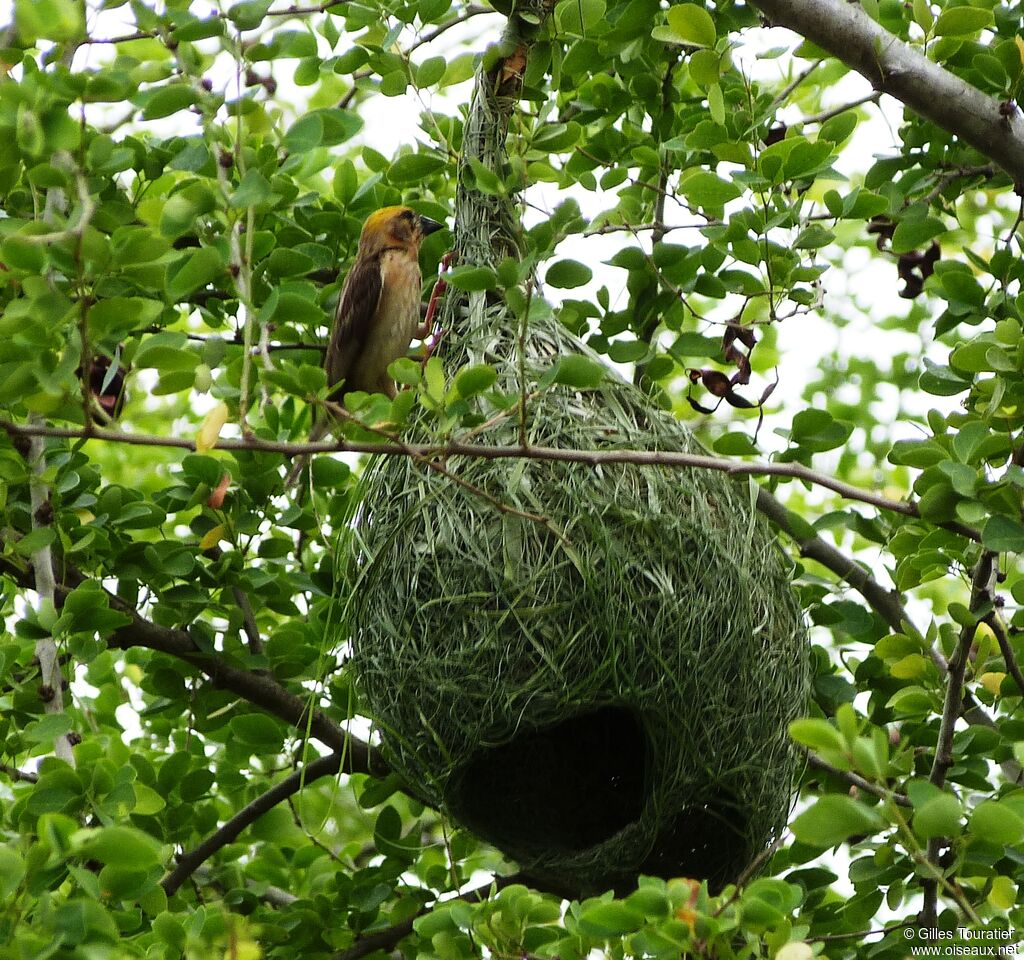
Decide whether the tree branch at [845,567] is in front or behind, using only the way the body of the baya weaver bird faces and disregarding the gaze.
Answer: in front

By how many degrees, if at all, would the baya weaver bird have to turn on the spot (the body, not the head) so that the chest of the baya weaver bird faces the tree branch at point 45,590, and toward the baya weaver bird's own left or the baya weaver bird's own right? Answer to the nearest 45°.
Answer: approximately 135° to the baya weaver bird's own right

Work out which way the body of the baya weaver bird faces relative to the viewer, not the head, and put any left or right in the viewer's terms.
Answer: facing to the right of the viewer
